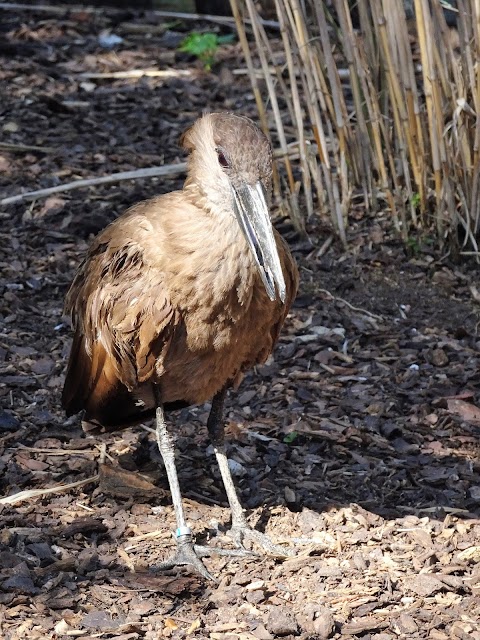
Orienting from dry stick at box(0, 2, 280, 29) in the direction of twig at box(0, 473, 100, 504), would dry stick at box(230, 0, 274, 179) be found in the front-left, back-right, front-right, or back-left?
front-left

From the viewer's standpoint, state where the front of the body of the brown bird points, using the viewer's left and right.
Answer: facing the viewer and to the right of the viewer

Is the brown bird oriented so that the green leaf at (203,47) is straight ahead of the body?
no

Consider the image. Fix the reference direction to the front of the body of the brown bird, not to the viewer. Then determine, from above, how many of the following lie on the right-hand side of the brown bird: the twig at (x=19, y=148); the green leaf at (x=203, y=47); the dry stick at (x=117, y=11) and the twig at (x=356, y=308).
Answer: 0

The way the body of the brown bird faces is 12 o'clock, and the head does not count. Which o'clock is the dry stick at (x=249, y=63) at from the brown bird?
The dry stick is roughly at 8 o'clock from the brown bird.

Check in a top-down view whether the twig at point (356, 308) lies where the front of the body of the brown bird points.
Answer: no

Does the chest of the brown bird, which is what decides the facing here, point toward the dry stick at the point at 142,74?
no

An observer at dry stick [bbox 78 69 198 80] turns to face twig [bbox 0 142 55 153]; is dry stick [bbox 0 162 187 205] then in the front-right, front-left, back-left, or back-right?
front-left

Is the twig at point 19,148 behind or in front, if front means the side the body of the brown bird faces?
behind

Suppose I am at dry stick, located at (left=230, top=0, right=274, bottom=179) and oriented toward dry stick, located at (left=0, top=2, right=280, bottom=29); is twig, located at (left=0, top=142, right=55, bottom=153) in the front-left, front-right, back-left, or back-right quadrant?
front-left

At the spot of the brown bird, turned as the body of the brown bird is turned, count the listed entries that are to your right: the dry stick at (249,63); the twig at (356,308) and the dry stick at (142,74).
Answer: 0

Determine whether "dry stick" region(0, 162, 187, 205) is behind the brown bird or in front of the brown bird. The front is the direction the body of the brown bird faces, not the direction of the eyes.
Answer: behind

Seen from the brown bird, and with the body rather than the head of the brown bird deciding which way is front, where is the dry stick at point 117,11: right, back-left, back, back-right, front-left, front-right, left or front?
back-left
